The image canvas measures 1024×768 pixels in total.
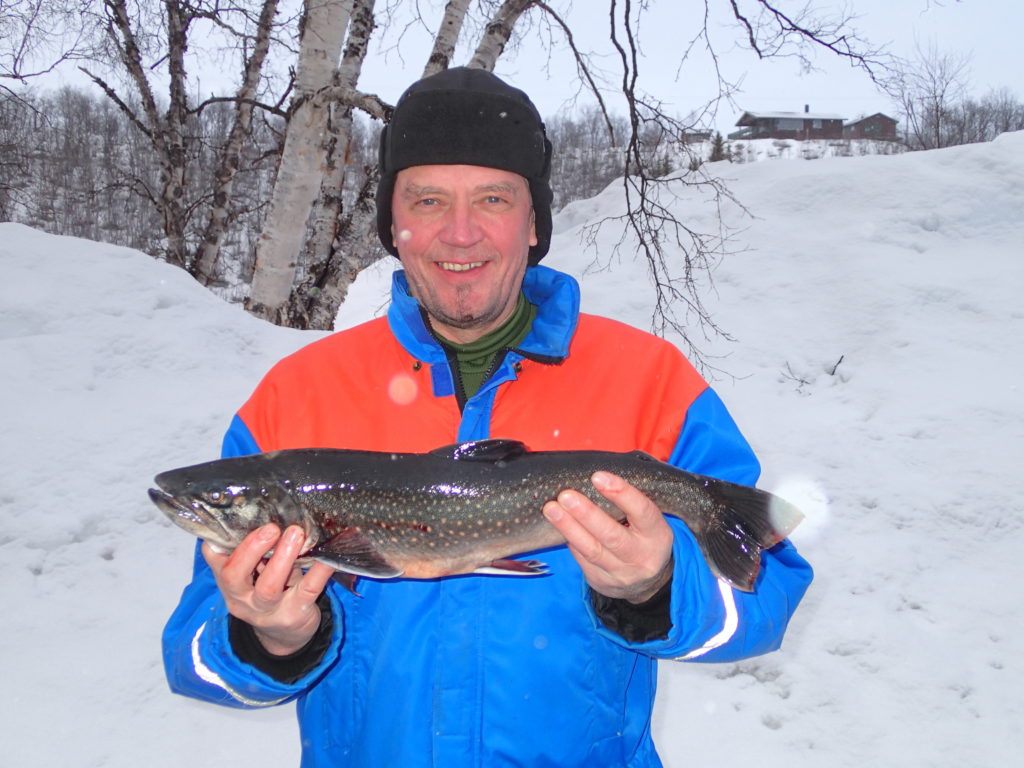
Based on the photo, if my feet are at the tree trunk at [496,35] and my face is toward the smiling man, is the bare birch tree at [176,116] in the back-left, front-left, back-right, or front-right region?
back-right

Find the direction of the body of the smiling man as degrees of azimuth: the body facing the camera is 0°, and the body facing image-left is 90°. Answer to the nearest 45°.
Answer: approximately 0°

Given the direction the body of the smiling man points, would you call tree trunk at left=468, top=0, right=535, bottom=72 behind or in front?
behind

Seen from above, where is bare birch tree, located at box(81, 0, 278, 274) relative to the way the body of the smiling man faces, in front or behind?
behind
